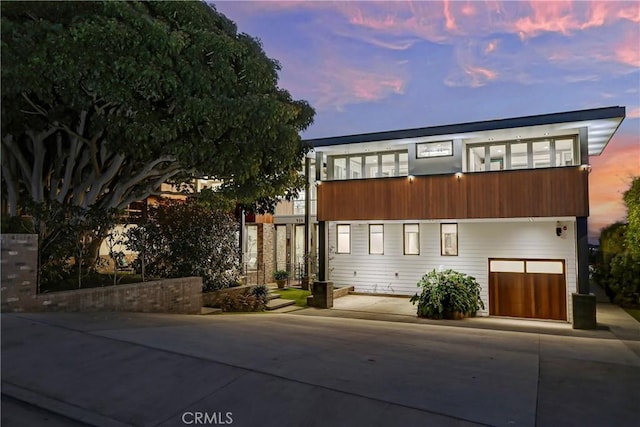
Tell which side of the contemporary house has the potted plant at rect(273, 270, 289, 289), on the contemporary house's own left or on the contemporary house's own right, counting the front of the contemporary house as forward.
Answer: on the contemporary house's own right

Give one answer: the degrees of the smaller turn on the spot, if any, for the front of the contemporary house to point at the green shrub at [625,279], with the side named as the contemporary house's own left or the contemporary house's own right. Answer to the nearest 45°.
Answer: approximately 135° to the contemporary house's own left

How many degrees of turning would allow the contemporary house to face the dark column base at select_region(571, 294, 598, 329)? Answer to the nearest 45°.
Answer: approximately 45° to its left

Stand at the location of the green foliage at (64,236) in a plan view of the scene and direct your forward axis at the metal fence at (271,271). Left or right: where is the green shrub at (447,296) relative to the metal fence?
right

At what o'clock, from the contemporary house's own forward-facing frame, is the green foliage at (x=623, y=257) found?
The green foliage is roughly at 8 o'clock from the contemporary house.

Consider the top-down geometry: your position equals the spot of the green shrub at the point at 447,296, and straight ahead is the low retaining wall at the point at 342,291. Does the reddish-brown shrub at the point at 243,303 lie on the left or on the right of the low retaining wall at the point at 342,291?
left

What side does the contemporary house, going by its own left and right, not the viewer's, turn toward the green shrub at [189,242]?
right

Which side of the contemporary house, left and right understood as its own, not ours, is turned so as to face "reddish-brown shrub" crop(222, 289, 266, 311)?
right

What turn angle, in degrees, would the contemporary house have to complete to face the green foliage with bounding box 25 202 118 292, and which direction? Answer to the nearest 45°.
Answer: approximately 45° to its right

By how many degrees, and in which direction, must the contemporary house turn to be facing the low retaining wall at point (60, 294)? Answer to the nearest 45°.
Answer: approximately 45° to its right

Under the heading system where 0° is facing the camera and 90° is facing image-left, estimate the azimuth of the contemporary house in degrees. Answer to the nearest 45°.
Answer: approximately 0°
